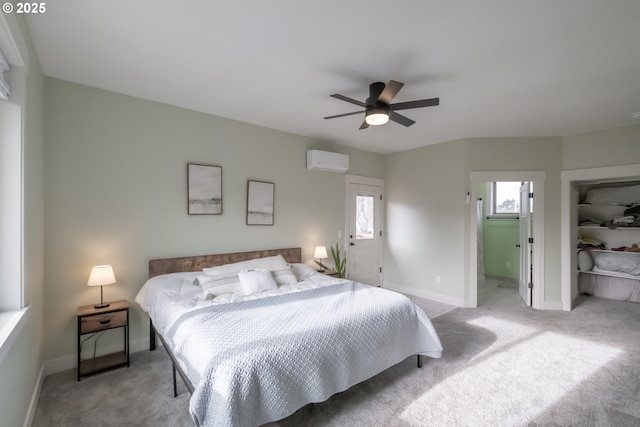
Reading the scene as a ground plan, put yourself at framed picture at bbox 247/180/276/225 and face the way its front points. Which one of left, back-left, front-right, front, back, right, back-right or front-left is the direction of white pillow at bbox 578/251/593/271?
front-left

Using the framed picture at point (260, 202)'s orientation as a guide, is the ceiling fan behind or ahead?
ahead

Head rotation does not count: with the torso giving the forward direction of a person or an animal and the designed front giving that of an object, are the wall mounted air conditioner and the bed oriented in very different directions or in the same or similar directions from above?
same or similar directions

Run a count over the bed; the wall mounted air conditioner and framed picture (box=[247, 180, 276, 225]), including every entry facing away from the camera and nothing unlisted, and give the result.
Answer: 0

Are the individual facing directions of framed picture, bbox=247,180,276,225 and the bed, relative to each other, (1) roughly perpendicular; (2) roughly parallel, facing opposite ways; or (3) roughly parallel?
roughly parallel

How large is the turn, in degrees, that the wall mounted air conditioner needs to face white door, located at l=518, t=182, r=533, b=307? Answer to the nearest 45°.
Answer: approximately 45° to its left

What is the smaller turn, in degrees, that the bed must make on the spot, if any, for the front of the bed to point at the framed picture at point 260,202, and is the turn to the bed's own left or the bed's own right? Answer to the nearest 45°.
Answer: approximately 135° to the bed's own left

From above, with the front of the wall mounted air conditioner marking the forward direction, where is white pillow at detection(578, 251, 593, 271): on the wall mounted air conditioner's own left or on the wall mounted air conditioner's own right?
on the wall mounted air conditioner's own left

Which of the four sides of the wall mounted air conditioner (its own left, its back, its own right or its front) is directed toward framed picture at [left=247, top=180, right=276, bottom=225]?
right

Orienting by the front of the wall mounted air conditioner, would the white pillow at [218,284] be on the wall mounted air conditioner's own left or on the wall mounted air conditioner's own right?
on the wall mounted air conditioner's own right

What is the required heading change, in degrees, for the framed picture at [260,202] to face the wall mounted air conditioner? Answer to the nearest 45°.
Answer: approximately 45° to its left

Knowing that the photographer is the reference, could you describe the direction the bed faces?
facing the viewer and to the right of the viewer

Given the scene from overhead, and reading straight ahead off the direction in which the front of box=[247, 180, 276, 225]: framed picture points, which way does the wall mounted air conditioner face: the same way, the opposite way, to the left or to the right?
the same way

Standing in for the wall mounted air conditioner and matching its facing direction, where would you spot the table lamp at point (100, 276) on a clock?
The table lamp is roughly at 3 o'clock from the wall mounted air conditioner.
